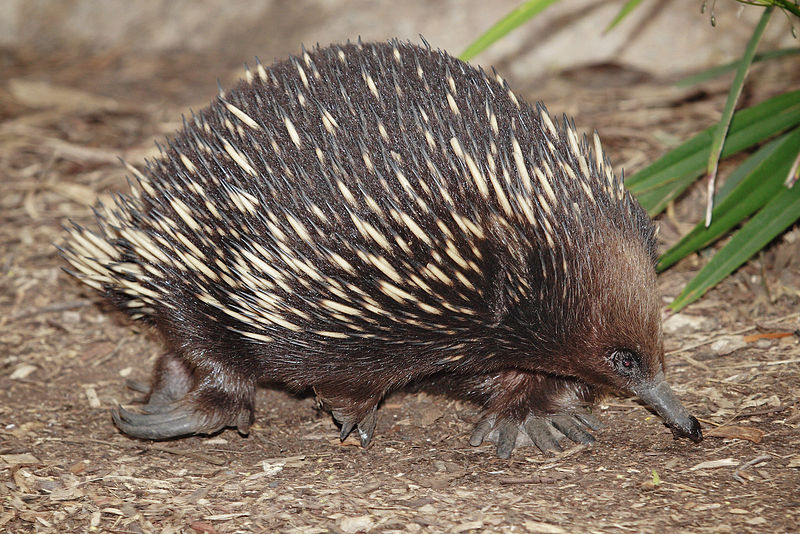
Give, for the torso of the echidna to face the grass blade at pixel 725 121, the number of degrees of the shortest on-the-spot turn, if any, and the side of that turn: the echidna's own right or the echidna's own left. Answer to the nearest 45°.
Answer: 0° — it already faces it

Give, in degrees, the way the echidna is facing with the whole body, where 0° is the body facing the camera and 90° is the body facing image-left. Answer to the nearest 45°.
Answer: approximately 270°

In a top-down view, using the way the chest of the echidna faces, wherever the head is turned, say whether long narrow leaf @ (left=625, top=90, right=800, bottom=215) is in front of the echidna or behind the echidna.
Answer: in front

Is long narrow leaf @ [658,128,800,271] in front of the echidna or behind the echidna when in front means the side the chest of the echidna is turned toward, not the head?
in front

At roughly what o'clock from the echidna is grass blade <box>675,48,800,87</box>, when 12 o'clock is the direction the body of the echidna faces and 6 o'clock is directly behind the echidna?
The grass blade is roughly at 11 o'clock from the echidna.
